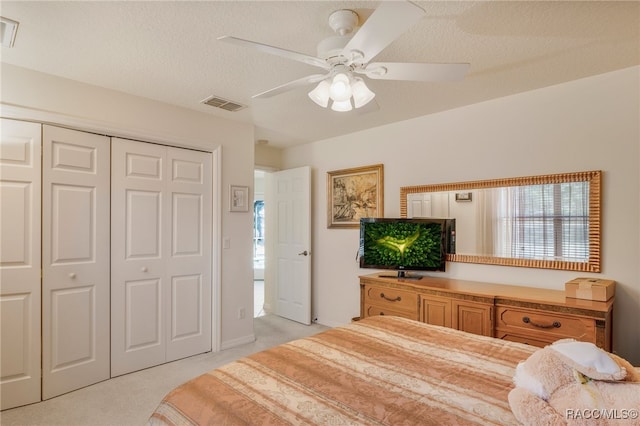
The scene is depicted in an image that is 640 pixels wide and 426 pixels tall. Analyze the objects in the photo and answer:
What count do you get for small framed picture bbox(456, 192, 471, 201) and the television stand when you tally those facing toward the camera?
2

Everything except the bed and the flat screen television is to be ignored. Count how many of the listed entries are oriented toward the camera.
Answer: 1

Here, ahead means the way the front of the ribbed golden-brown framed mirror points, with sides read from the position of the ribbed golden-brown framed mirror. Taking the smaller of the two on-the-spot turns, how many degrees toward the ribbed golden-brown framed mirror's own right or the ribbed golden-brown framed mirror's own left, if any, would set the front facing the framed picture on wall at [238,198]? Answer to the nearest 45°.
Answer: approximately 45° to the ribbed golden-brown framed mirror's own right

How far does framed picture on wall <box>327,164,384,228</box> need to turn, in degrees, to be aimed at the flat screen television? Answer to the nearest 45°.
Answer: approximately 90° to its left

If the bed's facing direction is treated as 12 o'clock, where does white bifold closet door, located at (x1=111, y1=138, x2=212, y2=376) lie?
The white bifold closet door is roughly at 12 o'clock from the bed.

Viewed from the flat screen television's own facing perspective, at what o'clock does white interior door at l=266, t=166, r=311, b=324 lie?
The white interior door is roughly at 4 o'clock from the flat screen television.

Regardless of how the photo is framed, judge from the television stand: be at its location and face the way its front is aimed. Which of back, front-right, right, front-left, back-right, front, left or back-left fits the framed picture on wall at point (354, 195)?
back-right

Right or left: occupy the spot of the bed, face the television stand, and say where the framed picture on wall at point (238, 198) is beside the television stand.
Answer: left

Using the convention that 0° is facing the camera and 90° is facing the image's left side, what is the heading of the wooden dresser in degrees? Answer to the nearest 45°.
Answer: approximately 45°

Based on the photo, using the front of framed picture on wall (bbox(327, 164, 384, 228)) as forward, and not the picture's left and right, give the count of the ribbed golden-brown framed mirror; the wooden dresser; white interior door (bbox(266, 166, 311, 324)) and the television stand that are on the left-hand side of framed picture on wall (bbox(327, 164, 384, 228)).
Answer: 3

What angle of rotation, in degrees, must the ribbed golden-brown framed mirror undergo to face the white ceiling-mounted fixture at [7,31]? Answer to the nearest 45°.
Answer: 0° — it already faces it
